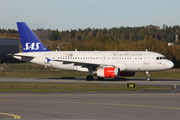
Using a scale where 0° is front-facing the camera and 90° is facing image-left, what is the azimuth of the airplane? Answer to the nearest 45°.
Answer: approximately 270°
